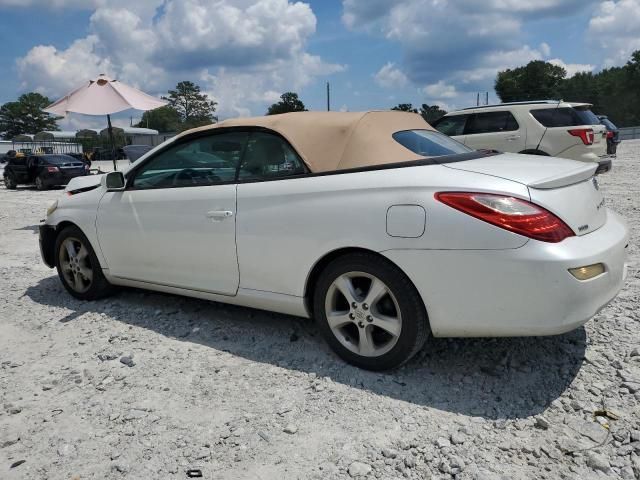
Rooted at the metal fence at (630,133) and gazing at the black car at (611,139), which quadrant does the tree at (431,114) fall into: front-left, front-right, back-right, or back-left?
back-right

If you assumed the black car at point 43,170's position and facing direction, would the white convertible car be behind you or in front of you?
behind

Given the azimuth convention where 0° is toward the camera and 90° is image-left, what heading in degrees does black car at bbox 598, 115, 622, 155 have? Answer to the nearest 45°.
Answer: approximately 135°

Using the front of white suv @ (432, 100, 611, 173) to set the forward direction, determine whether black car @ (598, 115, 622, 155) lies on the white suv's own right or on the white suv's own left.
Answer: on the white suv's own right

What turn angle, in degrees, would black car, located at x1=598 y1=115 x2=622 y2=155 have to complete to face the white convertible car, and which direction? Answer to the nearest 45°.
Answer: approximately 135° to its left

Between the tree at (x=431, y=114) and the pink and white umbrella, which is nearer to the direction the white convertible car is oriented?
the pink and white umbrella

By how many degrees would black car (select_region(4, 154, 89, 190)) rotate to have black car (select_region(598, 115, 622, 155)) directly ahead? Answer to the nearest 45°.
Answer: approximately 180°

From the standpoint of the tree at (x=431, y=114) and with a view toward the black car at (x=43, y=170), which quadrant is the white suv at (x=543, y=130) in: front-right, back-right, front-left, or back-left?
front-left

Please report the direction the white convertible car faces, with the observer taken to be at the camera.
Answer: facing away from the viewer and to the left of the viewer

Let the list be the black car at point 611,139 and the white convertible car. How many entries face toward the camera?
0

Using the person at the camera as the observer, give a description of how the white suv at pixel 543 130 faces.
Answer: facing away from the viewer and to the left of the viewer

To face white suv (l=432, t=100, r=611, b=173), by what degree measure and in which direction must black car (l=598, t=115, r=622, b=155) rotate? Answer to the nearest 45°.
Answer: approximately 135° to its left

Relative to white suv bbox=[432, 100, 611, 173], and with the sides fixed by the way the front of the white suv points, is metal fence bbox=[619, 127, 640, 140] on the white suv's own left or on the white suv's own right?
on the white suv's own right

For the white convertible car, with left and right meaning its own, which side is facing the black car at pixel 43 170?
front

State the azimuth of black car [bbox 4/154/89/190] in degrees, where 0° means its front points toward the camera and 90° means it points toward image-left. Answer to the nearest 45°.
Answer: approximately 135°

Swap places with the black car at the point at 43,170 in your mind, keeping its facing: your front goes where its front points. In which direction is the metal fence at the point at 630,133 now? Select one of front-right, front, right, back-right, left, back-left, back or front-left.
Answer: back-right

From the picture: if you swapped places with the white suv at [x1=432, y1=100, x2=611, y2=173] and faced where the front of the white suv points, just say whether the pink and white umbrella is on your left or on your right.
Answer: on your left

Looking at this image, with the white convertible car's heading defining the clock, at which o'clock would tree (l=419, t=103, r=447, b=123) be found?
The tree is roughly at 2 o'clock from the white convertible car.

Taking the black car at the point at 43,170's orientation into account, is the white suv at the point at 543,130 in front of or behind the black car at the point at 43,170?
behind
